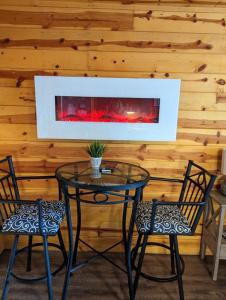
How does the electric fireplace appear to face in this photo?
toward the camera

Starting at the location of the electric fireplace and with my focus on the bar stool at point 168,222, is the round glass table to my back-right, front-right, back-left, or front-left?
front-right

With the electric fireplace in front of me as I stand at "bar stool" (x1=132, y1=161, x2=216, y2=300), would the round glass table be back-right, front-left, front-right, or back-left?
front-left
